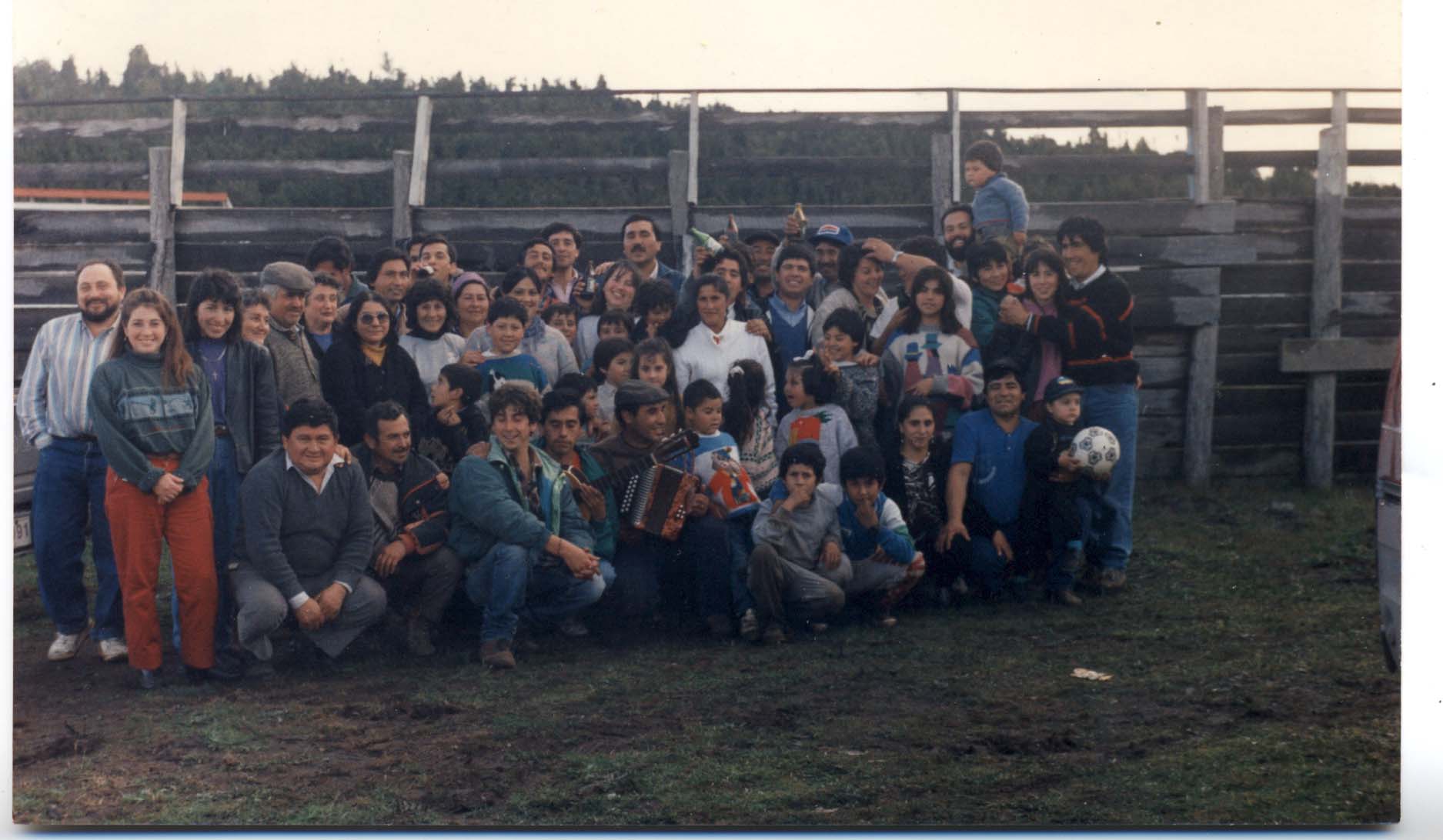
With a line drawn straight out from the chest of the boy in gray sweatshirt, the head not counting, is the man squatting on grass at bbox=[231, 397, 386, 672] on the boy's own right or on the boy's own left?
on the boy's own right

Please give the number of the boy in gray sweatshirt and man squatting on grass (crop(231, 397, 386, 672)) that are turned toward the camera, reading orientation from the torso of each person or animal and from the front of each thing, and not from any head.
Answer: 2

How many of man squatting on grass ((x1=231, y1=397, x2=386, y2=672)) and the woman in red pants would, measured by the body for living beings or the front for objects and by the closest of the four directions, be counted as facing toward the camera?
2

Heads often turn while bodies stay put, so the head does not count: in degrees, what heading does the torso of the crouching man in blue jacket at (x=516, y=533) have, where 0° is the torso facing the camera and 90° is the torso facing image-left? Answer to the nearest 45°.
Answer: approximately 315°

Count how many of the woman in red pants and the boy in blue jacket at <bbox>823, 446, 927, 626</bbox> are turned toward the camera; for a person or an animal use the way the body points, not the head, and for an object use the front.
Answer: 2
